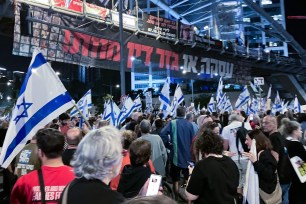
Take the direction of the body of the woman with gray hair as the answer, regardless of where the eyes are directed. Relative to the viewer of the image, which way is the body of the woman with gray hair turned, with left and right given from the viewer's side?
facing away from the viewer and to the right of the viewer

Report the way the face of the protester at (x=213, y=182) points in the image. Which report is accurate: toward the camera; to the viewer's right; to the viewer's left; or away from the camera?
away from the camera

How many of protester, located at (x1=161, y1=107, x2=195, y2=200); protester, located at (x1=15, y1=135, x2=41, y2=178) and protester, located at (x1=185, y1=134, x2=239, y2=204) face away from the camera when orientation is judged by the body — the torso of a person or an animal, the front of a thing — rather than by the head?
3

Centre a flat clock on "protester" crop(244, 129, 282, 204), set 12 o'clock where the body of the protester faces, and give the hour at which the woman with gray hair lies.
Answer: The woman with gray hair is roughly at 10 o'clock from the protester.

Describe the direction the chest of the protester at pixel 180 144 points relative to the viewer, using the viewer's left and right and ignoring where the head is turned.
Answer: facing away from the viewer

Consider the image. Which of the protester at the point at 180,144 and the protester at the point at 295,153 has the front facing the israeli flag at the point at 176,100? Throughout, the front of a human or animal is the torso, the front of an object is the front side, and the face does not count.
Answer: the protester at the point at 180,144

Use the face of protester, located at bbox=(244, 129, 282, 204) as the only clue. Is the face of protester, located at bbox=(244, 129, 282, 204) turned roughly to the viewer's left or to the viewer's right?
to the viewer's left

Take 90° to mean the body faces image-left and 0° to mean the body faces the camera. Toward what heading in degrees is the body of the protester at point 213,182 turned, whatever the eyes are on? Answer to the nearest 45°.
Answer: approximately 180°

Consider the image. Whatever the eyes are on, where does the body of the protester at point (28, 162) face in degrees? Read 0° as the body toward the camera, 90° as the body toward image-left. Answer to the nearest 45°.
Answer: approximately 180°

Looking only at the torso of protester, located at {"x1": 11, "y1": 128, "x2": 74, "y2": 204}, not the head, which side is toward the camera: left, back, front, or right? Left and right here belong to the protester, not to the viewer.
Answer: back
